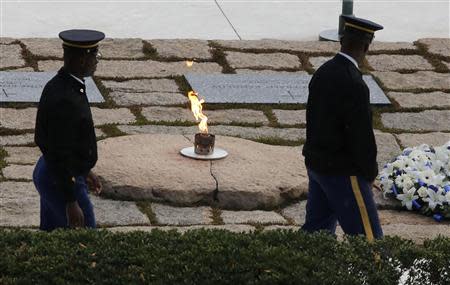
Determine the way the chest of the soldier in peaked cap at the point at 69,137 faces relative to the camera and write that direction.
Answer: to the viewer's right

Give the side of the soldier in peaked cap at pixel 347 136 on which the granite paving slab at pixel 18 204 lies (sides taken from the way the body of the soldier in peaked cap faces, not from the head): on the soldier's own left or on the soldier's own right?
on the soldier's own left

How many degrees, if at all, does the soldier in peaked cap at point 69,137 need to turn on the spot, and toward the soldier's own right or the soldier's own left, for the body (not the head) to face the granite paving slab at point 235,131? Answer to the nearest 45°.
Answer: approximately 45° to the soldier's own left

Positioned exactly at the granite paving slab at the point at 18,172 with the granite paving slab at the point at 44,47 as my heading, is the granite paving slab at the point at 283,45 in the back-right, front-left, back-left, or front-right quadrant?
front-right

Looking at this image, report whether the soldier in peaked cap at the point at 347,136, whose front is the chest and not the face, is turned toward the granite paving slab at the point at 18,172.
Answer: no

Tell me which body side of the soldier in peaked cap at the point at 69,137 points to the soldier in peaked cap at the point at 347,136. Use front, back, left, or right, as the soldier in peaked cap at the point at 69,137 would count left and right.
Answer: front

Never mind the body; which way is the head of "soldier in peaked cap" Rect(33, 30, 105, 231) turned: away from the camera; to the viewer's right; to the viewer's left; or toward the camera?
to the viewer's right

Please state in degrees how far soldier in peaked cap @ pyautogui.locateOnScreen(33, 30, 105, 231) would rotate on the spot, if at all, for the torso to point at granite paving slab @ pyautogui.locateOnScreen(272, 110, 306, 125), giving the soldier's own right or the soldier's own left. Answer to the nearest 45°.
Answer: approximately 45° to the soldier's own left

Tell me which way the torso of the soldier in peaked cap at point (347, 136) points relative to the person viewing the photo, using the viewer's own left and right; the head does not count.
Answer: facing away from the viewer and to the right of the viewer

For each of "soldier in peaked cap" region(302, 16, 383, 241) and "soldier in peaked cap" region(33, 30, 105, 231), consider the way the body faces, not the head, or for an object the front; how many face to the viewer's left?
0

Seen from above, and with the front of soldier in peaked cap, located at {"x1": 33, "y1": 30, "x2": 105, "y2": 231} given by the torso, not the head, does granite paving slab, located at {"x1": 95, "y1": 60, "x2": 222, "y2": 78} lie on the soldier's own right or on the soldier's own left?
on the soldier's own left
